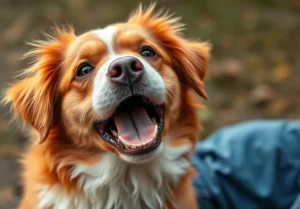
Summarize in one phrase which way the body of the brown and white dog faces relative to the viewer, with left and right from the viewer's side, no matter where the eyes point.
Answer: facing the viewer

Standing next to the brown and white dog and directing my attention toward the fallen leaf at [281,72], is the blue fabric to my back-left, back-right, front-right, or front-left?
front-right

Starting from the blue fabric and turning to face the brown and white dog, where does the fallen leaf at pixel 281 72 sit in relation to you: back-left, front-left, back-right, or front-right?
back-right

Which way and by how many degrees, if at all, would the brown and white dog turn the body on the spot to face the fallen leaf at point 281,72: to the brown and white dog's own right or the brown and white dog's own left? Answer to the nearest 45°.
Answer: approximately 135° to the brown and white dog's own left

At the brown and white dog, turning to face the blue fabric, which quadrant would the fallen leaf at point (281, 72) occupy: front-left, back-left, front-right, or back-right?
front-left
